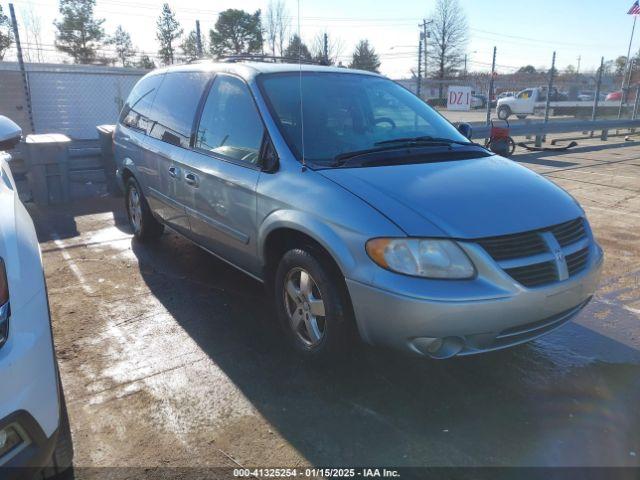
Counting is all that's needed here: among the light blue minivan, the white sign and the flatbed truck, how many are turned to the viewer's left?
1

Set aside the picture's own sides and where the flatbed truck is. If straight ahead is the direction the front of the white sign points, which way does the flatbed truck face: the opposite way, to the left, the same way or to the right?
to the right

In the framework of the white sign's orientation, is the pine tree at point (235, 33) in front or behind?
behind

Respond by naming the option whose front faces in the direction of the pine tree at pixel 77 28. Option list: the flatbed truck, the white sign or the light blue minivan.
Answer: the flatbed truck

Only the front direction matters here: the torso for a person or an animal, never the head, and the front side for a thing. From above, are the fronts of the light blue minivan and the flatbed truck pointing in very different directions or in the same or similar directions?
very different directions

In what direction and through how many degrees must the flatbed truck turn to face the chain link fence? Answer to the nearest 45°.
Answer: approximately 45° to its left

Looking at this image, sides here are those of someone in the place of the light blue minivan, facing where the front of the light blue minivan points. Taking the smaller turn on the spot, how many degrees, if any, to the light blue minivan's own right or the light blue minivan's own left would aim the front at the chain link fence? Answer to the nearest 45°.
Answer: approximately 180°

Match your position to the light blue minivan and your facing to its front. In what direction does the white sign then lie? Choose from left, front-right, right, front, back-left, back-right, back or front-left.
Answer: back-left

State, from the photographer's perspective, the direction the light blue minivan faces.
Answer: facing the viewer and to the right of the viewer

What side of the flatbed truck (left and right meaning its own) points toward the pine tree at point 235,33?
front

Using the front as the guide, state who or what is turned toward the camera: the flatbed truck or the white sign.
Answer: the white sign

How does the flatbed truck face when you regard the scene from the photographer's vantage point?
facing to the left of the viewer

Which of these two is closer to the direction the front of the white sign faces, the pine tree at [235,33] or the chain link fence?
the chain link fence

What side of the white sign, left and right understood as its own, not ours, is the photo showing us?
front

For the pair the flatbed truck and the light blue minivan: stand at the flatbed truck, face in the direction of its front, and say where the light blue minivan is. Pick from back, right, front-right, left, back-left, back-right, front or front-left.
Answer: left

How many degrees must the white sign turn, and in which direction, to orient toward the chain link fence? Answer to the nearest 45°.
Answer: approximately 45° to its right
